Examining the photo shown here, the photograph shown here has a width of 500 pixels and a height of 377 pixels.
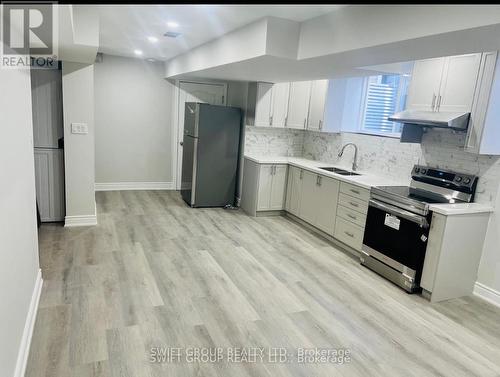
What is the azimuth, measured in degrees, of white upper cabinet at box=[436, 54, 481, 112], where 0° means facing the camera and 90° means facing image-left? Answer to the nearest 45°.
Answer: approximately 45°

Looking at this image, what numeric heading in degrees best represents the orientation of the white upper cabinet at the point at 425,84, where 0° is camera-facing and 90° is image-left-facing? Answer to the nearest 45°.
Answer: approximately 45°
